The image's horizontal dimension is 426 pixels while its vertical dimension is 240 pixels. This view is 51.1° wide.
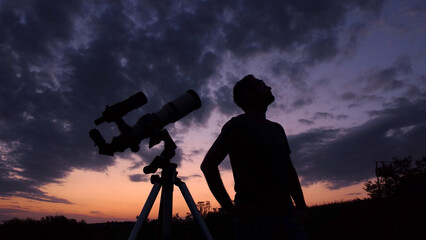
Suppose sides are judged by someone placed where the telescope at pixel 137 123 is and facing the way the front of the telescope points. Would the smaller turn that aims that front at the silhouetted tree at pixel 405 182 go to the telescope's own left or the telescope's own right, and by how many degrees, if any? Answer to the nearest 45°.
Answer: approximately 45° to the telescope's own left

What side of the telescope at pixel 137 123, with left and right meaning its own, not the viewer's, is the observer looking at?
right

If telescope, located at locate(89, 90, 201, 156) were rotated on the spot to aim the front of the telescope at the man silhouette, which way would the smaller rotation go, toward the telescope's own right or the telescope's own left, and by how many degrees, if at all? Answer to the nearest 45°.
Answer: approximately 45° to the telescope's own right
